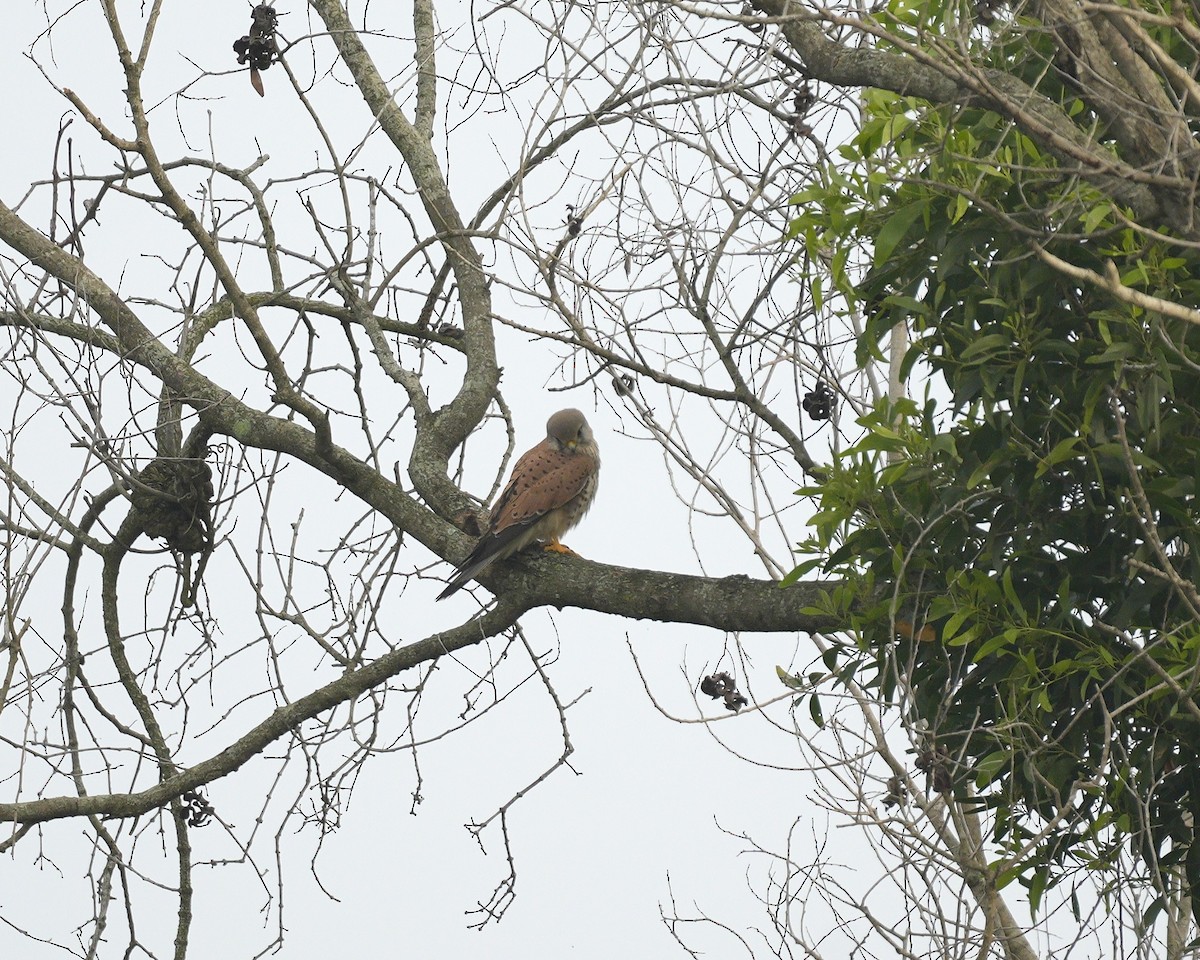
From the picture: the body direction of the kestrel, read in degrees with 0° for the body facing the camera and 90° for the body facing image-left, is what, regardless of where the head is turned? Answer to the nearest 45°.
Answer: approximately 270°
